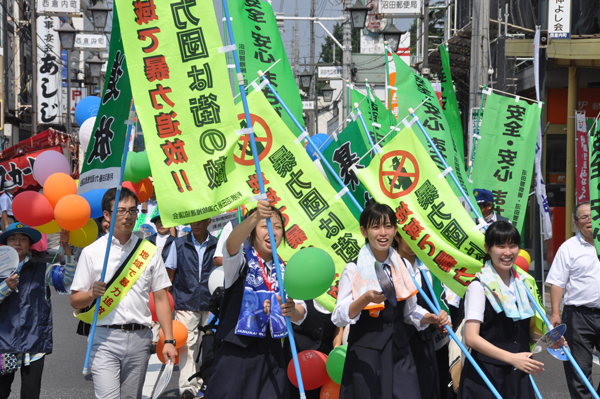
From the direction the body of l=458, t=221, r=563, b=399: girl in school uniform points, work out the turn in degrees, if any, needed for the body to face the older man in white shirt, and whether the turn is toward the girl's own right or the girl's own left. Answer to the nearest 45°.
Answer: approximately 135° to the girl's own left

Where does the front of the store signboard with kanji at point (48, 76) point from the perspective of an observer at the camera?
facing the viewer

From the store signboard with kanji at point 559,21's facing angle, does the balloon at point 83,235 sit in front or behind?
in front

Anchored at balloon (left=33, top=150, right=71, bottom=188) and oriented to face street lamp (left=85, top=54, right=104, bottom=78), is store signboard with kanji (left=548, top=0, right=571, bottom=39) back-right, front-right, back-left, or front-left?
front-right

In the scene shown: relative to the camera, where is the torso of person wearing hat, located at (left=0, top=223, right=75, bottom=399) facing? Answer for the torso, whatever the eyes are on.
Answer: toward the camera

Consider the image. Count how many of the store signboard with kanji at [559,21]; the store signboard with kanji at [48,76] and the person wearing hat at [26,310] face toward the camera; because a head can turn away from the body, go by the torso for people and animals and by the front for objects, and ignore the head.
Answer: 3

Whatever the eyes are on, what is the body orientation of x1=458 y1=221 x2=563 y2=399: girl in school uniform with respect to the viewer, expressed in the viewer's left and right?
facing the viewer and to the right of the viewer

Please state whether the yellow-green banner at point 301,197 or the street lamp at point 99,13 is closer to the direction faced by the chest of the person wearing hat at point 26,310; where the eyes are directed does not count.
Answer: the yellow-green banner

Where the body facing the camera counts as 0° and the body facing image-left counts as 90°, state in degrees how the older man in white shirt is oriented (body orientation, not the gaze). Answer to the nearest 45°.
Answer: approximately 315°
